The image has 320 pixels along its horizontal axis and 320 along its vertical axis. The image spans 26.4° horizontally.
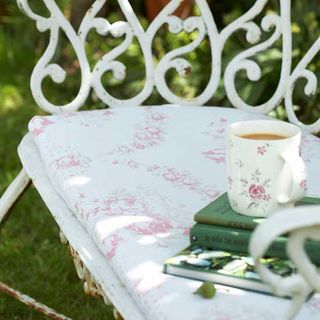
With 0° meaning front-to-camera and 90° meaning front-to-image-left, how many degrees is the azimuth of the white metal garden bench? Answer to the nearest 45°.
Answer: approximately 45°
